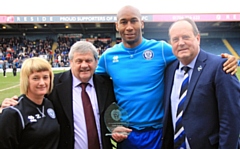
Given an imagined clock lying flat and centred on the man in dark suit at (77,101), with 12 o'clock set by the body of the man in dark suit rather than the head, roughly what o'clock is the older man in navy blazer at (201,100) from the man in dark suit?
The older man in navy blazer is roughly at 10 o'clock from the man in dark suit.

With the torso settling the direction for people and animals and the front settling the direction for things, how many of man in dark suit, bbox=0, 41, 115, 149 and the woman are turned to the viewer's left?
0

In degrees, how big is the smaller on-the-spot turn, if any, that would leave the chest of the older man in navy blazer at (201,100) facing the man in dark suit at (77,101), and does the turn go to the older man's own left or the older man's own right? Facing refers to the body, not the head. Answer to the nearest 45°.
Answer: approximately 45° to the older man's own right

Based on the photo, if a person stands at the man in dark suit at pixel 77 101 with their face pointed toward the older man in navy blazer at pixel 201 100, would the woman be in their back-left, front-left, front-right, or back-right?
back-right

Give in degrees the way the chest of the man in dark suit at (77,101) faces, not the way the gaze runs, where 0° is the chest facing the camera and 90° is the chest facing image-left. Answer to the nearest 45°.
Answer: approximately 0°
